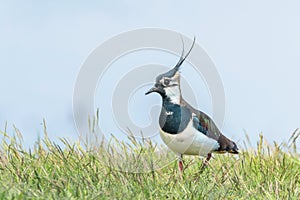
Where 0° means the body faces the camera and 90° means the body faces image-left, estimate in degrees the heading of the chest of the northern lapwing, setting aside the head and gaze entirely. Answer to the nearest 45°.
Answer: approximately 45°
